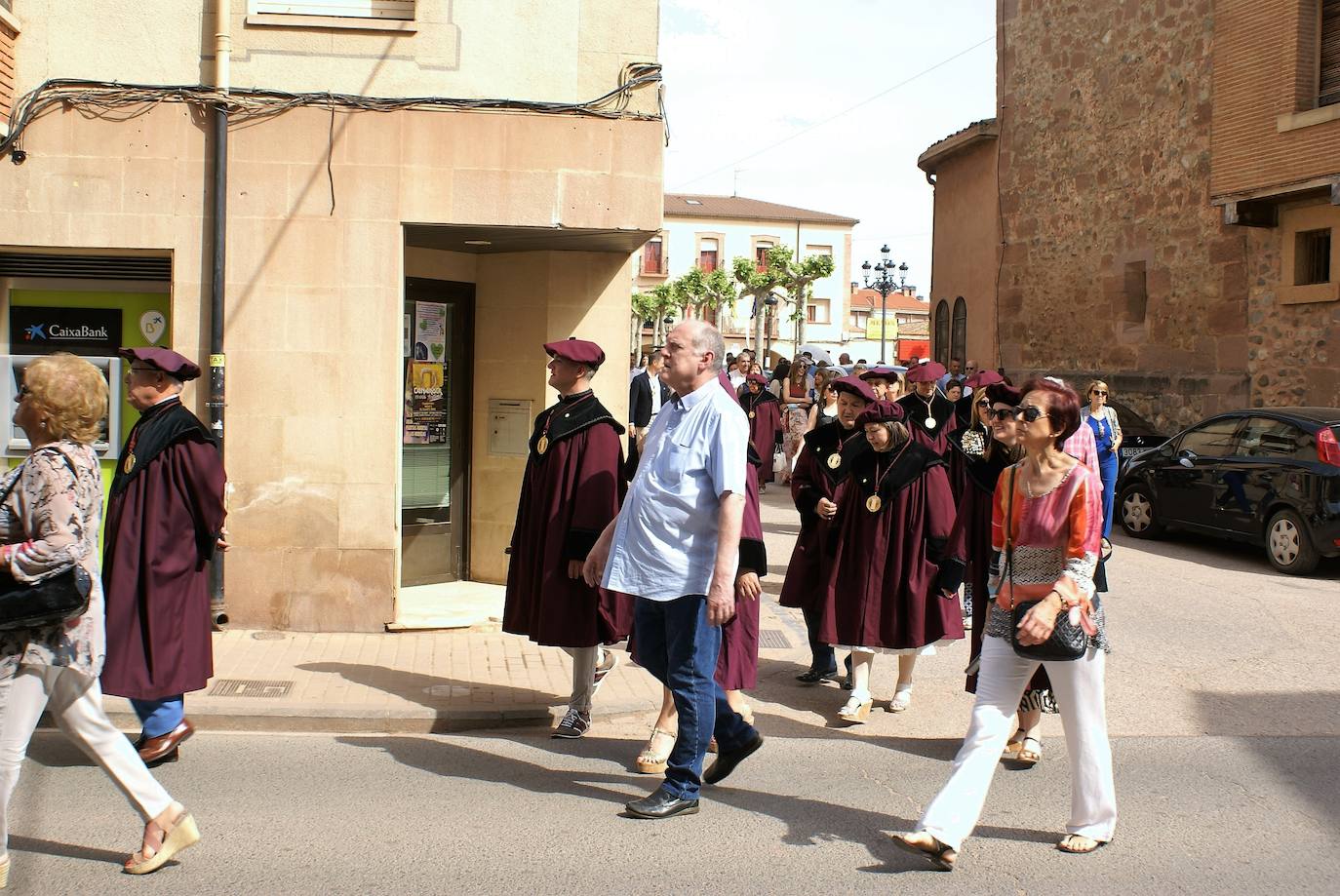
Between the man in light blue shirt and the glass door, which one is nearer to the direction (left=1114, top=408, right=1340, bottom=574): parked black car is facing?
the glass door

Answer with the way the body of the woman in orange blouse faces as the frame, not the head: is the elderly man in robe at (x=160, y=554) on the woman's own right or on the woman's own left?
on the woman's own right

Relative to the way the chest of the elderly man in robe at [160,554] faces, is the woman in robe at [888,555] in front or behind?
behind

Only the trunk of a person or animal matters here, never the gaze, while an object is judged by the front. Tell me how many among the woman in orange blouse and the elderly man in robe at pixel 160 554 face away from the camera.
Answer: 0

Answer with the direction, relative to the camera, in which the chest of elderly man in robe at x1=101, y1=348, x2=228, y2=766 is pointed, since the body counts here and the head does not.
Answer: to the viewer's left

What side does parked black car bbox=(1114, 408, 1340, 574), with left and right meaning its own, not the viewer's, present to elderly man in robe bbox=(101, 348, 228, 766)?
left

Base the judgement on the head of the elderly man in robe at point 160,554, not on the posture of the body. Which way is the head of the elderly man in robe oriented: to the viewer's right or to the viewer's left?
to the viewer's left

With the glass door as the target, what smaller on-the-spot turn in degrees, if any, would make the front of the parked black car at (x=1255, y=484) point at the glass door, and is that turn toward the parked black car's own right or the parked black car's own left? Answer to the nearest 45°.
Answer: approximately 90° to the parked black car's own left

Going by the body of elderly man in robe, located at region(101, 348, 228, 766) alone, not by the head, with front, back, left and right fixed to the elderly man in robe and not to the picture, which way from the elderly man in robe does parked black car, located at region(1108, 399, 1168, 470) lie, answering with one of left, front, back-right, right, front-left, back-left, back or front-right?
back-right

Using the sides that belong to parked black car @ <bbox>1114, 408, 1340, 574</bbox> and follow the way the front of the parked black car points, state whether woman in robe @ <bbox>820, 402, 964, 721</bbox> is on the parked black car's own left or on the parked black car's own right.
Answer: on the parked black car's own left

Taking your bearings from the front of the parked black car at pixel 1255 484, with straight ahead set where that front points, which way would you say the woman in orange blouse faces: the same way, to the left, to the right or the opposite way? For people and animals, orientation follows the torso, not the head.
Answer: to the left

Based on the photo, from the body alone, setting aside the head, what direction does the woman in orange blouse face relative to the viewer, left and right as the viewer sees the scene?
facing the viewer and to the left of the viewer

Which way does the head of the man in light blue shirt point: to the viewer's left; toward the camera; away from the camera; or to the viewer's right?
to the viewer's left
